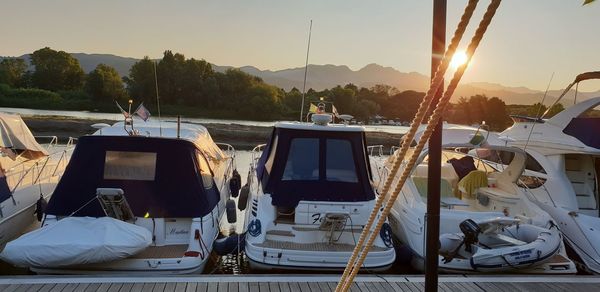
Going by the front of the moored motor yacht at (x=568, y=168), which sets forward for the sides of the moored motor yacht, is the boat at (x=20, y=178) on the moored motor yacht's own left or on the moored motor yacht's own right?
on the moored motor yacht's own left

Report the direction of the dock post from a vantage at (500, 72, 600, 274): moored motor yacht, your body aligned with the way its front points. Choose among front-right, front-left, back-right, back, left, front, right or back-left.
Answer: back-left

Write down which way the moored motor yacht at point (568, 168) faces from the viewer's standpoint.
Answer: facing away from the viewer and to the left of the viewer

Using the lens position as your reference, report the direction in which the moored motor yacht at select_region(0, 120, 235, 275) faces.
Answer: facing away from the viewer

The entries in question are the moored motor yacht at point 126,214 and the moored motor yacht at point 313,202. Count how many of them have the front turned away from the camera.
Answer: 2

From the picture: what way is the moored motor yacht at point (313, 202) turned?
away from the camera

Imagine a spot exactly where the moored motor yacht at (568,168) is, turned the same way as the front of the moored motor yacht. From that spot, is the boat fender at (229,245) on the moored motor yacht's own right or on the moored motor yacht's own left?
on the moored motor yacht's own left

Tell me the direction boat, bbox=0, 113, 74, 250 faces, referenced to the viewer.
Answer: facing away from the viewer and to the right of the viewer

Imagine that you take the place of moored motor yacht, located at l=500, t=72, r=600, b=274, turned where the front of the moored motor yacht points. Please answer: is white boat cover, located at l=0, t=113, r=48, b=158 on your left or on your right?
on your left

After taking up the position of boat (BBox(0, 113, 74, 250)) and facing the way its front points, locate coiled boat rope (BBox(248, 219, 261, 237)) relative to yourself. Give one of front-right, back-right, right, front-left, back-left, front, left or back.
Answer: right
